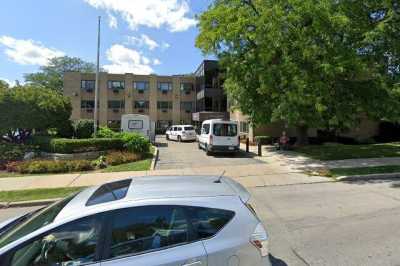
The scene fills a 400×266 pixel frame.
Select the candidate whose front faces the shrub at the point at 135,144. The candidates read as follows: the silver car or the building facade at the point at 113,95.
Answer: the building facade

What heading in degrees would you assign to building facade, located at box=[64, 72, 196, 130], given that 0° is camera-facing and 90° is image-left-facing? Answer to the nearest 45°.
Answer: approximately 0°

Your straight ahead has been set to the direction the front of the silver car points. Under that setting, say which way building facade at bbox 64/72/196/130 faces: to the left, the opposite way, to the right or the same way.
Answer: to the left

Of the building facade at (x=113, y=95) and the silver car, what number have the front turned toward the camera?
1

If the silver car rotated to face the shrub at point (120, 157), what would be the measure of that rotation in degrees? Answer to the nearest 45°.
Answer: approximately 90° to its right

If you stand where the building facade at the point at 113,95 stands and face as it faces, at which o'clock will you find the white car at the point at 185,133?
The white car is roughly at 11 o'clock from the building facade.

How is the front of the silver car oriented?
to the viewer's left
